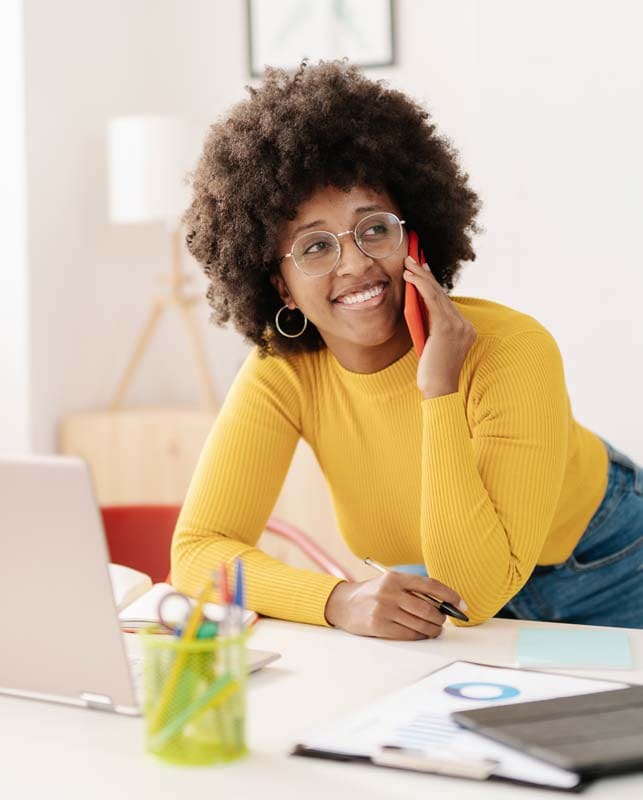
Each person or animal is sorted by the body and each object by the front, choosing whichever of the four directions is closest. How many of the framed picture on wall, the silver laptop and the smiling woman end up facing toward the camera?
2

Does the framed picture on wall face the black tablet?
yes

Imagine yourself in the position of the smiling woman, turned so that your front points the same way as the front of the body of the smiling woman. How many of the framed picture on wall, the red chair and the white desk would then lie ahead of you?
1

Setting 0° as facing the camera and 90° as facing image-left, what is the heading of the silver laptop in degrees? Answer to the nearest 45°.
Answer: approximately 225°

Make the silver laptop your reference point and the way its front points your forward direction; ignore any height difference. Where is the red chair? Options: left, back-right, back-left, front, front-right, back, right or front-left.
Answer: front-left

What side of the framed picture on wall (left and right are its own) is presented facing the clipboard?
front

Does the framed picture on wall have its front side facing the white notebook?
yes
